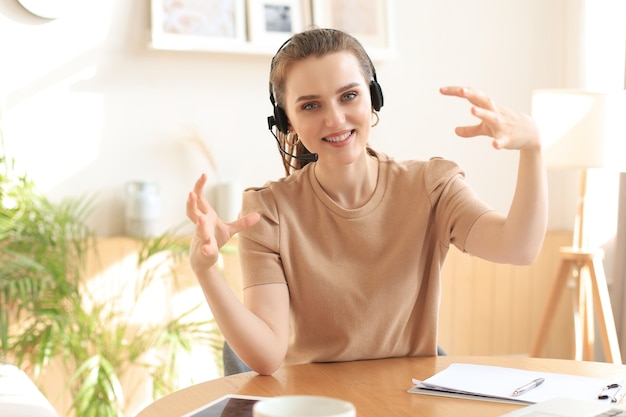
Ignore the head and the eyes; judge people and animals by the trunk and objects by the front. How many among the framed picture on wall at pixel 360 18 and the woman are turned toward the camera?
2

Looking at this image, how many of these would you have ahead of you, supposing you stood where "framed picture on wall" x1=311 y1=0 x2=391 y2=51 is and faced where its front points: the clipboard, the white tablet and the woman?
3

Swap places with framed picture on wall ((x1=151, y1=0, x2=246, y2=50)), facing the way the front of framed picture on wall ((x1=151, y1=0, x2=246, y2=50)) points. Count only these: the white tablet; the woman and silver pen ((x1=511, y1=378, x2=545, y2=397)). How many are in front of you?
3

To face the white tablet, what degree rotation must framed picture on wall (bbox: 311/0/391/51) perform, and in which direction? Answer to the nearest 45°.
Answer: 0° — it already faces it

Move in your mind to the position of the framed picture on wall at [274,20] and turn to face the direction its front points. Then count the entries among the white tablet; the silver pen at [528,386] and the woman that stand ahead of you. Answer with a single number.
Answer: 3

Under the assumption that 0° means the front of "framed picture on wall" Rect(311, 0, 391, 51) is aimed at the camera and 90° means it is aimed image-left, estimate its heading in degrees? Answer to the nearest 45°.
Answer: approximately 0°

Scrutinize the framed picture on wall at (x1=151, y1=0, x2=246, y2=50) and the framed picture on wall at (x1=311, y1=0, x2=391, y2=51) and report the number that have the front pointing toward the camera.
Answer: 2

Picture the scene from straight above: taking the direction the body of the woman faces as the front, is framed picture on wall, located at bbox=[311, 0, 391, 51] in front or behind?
behind

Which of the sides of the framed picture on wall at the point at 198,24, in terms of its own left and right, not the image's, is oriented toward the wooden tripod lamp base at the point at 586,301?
left

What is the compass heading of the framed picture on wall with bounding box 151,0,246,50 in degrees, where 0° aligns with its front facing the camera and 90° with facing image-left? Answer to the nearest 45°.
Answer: approximately 0°
